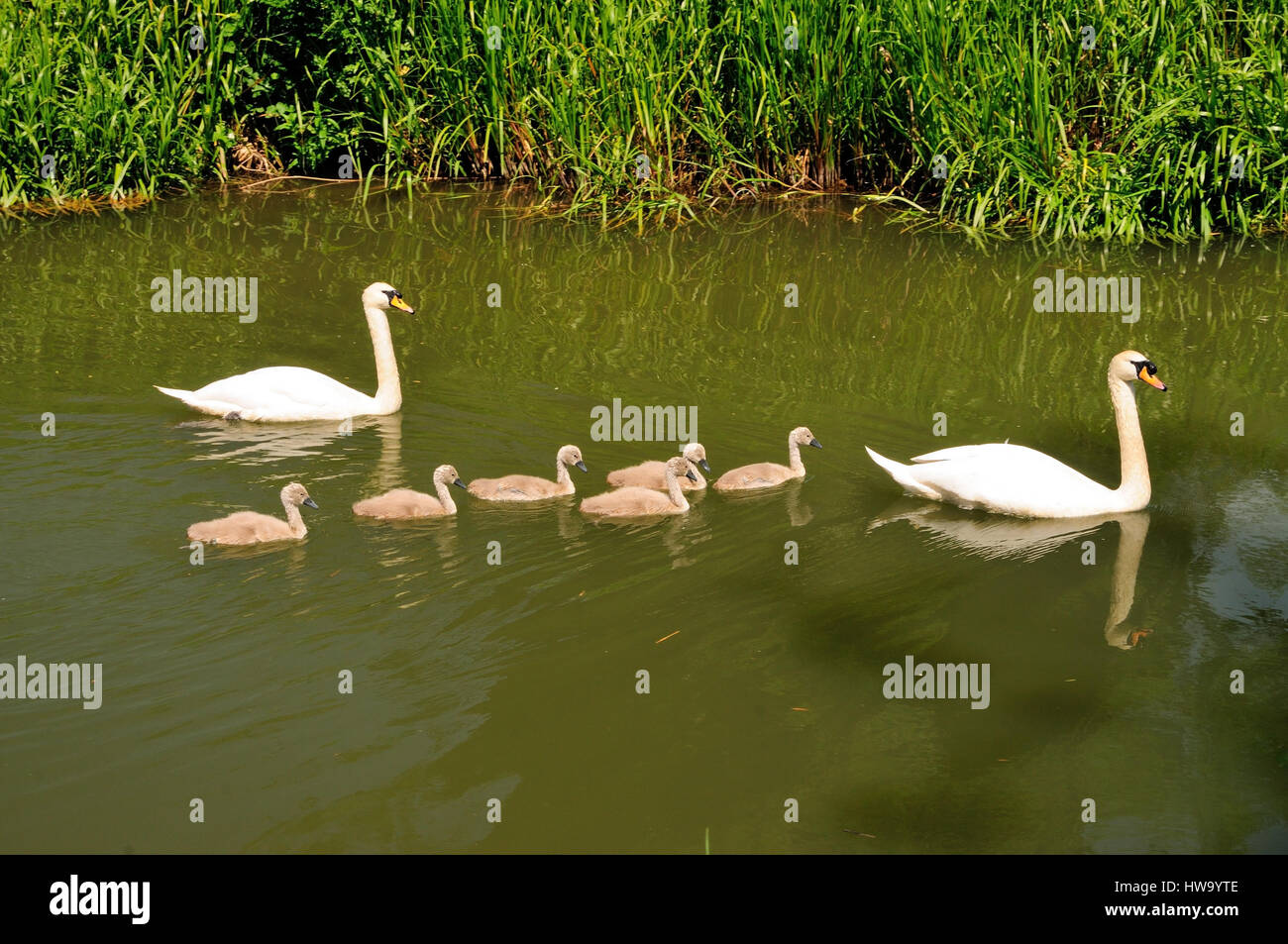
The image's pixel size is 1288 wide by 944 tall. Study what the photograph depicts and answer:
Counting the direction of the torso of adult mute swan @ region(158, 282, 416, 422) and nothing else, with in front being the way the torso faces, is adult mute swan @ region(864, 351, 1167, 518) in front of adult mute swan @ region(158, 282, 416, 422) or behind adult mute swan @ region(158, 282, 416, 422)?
in front

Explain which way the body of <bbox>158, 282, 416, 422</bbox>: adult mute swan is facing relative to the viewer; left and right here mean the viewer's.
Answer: facing to the right of the viewer

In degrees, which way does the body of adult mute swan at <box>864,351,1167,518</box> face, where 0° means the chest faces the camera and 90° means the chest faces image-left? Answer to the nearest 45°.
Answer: approximately 270°

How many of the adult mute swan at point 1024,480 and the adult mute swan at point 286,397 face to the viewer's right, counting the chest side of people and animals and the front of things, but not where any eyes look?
2

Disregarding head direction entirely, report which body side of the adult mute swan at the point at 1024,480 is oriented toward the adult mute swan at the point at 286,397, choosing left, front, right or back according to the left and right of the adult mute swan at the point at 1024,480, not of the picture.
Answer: back
